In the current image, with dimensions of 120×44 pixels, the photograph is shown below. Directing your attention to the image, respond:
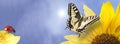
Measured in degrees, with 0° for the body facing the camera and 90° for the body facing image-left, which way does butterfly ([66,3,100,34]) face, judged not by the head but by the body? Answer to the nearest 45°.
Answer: approximately 225°
